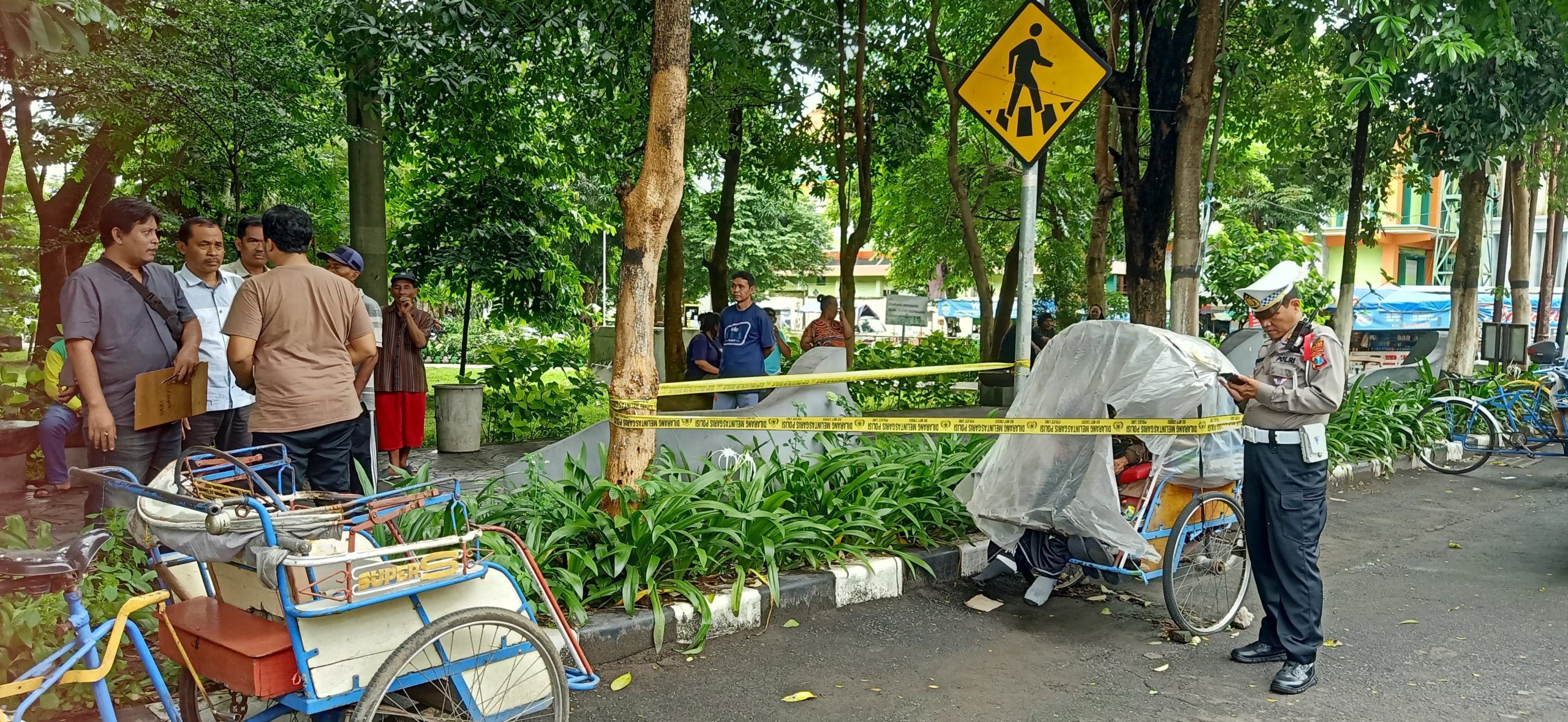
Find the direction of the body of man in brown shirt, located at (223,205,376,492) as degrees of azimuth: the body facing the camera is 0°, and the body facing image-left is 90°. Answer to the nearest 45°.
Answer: approximately 180°

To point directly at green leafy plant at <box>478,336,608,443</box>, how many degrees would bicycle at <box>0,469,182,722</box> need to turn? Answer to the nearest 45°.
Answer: approximately 45° to its left

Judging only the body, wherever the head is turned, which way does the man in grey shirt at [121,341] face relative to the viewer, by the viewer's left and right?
facing the viewer and to the right of the viewer

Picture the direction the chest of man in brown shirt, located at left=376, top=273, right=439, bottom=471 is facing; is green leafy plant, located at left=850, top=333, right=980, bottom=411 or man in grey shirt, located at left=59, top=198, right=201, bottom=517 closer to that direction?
the man in grey shirt

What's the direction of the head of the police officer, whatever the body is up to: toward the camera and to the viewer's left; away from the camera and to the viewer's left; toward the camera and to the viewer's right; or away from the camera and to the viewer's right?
toward the camera and to the viewer's left

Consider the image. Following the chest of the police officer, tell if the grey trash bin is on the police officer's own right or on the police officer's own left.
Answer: on the police officer's own right

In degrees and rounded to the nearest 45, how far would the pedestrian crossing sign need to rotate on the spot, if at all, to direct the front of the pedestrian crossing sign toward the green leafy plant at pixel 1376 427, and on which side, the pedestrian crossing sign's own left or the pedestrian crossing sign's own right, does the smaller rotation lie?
approximately 135° to the pedestrian crossing sign's own left

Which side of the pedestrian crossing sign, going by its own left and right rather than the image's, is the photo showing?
front

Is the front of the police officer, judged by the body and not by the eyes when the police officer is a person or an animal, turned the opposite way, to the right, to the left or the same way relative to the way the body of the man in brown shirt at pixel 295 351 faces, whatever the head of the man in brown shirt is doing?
to the left

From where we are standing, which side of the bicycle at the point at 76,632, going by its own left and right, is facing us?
right

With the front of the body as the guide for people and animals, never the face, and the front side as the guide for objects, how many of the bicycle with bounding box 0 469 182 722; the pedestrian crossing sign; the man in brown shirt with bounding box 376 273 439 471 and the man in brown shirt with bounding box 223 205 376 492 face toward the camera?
2

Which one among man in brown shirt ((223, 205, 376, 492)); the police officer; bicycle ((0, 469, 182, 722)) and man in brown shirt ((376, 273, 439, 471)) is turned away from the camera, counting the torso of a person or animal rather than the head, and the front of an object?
man in brown shirt ((223, 205, 376, 492))

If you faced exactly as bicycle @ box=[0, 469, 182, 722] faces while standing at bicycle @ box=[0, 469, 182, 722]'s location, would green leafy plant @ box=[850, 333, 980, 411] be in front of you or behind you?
in front

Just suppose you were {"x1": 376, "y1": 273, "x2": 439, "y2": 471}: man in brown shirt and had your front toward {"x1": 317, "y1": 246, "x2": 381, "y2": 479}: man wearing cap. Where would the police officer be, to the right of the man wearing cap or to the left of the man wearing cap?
left

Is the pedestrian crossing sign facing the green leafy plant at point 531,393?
no

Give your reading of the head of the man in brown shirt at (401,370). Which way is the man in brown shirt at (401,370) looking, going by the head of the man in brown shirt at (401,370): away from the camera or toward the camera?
toward the camera

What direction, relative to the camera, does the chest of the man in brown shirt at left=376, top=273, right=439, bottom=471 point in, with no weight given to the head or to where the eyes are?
toward the camera

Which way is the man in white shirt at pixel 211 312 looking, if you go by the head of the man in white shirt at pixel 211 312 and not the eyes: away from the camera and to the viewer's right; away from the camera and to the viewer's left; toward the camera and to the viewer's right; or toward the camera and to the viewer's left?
toward the camera and to the viewer's right

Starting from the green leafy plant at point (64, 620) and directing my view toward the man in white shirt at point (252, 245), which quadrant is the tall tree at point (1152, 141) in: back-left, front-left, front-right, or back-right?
front-right

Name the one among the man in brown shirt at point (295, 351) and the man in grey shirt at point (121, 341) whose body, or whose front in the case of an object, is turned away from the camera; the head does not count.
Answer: the man in brown shirt
